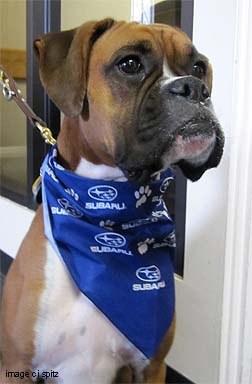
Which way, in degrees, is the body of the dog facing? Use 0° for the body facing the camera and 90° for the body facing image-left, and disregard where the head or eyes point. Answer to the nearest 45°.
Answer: approximately 315°
